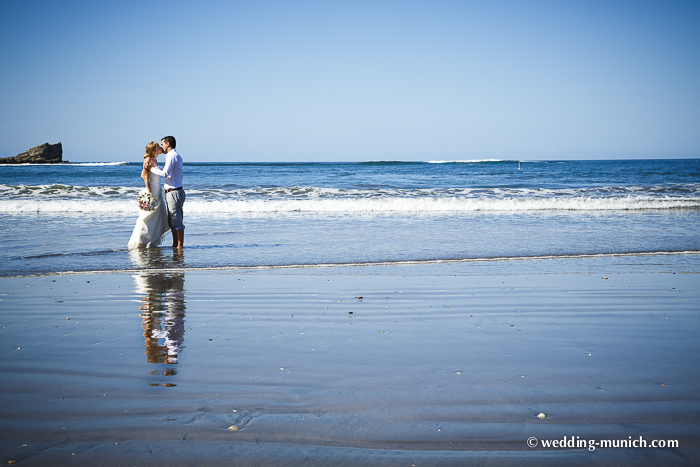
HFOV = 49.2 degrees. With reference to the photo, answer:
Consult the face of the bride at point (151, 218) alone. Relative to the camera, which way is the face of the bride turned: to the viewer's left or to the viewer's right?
to the viewer's right

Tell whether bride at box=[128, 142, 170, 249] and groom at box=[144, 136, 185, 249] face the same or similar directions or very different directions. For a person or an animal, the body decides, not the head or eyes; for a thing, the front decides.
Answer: very different directions

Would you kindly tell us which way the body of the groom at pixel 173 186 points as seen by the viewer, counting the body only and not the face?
to the viewer's left

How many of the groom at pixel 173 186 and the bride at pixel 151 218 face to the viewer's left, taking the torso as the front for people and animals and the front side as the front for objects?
1

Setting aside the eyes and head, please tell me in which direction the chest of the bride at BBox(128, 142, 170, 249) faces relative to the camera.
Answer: to the viewer's right
